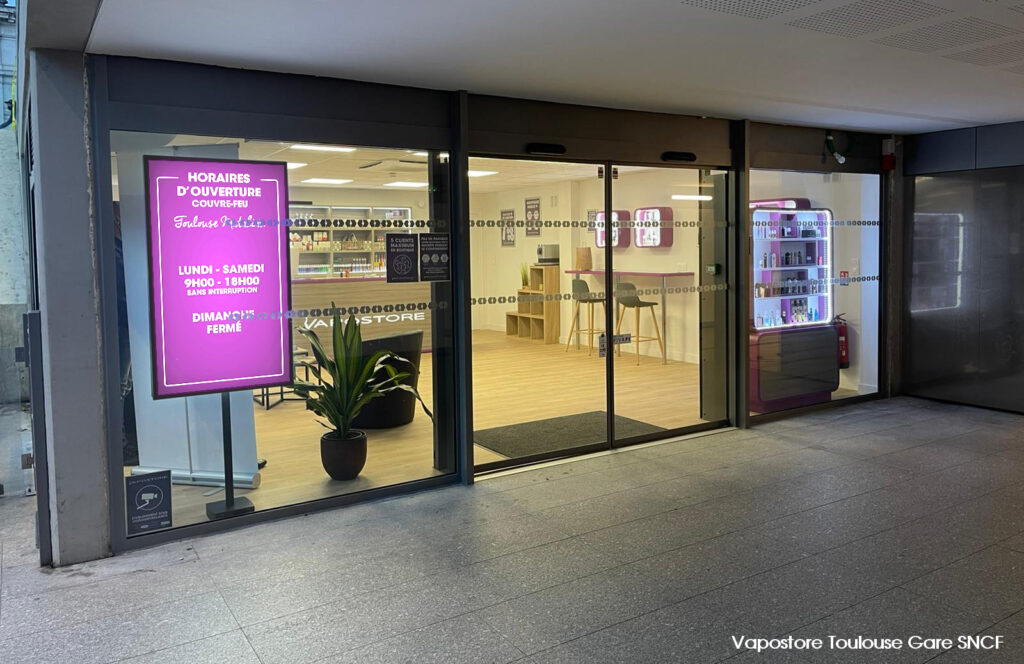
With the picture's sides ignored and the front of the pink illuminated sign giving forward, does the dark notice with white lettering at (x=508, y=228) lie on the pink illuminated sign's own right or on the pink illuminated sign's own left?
on the pink illuminated sign's own left

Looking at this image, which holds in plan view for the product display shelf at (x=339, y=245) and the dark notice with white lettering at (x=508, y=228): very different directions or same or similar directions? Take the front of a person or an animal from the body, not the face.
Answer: same or similar directions

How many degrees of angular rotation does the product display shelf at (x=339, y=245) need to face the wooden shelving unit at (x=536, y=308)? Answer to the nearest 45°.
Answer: approximately 45° to its left

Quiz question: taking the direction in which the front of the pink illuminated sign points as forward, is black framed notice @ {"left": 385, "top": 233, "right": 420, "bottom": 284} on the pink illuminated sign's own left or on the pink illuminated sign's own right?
on the pink illuminated sign's own left

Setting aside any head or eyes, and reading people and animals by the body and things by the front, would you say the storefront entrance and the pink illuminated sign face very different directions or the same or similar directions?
same or similar directions

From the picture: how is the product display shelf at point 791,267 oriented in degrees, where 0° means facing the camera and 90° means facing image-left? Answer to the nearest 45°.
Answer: approximately 315°

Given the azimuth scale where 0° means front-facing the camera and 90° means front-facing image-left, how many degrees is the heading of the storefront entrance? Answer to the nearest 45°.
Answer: approximately 315°

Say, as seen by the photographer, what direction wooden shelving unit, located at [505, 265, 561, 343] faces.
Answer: facing the viewer and to the left of the viewer

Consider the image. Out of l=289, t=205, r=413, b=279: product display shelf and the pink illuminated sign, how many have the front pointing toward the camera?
2

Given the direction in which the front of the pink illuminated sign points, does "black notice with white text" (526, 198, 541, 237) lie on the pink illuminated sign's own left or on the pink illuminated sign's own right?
on the pink illuminated sign's own left

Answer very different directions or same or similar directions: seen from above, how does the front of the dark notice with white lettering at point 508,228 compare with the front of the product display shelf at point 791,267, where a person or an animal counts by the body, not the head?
same or similar directions

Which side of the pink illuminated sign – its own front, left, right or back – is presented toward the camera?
front

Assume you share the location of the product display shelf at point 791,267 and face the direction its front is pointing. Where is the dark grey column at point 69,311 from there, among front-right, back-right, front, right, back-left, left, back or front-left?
right

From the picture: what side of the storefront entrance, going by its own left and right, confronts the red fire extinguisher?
left

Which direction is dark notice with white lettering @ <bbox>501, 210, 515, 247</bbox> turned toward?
toward the camera
